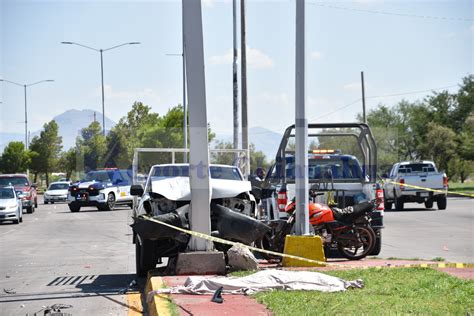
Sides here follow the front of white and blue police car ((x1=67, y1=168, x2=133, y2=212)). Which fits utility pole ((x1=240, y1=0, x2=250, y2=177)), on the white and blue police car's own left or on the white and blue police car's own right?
on the white and blue police car's own left

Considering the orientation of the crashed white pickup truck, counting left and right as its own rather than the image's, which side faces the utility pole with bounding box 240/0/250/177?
back

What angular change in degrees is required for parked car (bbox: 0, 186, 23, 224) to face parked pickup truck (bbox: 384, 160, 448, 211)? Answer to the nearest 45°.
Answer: approximately 90° to its left

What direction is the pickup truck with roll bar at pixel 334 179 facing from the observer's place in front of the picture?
facing away from the viewer

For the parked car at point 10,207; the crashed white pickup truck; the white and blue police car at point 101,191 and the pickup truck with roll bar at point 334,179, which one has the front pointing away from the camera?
the pickup truck with roll bar

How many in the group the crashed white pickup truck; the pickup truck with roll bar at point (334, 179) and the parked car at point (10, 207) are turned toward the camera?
2

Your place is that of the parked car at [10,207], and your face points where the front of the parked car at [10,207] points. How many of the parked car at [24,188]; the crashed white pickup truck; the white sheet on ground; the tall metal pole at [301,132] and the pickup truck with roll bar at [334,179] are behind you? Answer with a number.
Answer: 1

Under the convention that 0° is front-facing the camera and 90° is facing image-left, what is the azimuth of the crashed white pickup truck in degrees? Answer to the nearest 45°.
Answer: approximately 0°

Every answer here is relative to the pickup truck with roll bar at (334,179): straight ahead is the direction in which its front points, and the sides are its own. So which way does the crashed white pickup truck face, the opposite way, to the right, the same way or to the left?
the opposite way

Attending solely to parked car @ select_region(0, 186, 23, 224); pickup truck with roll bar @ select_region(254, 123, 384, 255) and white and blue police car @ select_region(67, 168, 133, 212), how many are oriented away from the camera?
1

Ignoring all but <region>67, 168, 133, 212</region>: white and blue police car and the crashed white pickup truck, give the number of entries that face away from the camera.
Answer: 0

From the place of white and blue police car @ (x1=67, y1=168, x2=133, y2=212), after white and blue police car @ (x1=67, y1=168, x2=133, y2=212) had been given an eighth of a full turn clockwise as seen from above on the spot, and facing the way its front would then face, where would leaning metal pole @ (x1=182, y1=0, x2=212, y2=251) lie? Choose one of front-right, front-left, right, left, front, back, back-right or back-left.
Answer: left

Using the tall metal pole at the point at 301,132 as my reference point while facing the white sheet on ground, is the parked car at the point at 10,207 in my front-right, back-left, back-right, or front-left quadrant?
back-right

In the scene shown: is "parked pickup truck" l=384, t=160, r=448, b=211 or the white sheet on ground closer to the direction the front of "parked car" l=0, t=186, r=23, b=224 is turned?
the white sheet on ground

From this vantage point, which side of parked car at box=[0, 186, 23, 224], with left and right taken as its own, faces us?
front
